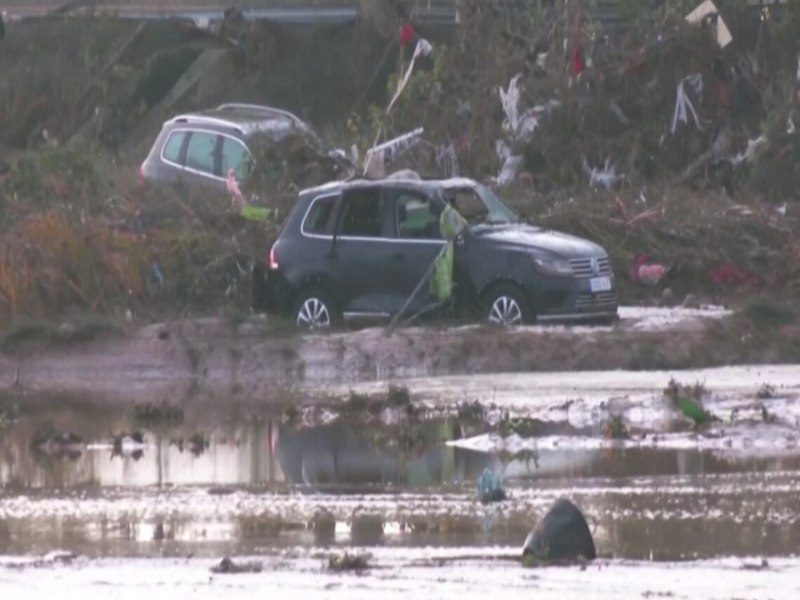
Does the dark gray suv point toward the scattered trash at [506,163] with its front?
no

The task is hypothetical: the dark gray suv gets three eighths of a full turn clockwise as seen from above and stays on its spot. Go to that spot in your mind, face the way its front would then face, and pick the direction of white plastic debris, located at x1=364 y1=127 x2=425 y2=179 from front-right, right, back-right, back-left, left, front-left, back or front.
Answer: right

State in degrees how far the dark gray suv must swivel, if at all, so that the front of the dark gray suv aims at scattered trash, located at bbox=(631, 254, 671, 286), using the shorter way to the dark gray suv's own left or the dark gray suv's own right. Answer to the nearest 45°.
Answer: approximately 90° to the dark gray suv's own left

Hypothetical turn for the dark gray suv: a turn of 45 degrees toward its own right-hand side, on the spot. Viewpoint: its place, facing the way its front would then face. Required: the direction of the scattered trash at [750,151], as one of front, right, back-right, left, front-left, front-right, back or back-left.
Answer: back-left

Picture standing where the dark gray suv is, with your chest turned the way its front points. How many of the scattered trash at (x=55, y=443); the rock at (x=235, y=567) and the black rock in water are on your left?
0

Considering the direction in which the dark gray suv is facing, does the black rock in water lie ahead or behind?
ahead

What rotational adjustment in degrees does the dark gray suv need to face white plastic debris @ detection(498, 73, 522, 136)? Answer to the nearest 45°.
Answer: approximately 135° to its left

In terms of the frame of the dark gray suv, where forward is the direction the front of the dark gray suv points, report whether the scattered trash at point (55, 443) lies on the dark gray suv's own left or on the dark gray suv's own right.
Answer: on the dark gray suv's own right

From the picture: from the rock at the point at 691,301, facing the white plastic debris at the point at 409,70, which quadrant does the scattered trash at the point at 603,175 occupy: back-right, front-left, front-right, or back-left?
front-right

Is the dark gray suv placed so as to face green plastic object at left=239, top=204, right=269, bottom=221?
no
